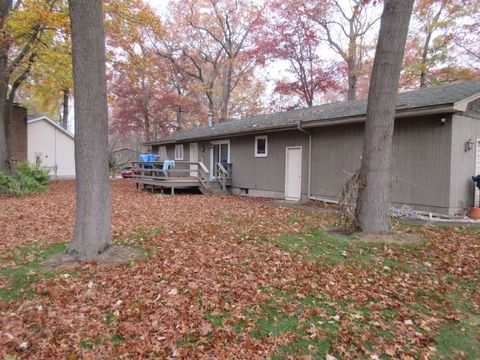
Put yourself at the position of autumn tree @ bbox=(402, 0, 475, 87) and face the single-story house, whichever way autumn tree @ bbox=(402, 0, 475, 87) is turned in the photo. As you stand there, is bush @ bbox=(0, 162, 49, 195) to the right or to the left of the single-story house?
right

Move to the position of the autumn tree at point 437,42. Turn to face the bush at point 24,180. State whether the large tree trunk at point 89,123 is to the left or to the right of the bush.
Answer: left
